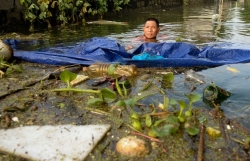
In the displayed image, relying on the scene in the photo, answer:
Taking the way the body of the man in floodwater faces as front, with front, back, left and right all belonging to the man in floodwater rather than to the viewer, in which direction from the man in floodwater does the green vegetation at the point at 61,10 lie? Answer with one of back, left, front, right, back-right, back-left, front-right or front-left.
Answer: right

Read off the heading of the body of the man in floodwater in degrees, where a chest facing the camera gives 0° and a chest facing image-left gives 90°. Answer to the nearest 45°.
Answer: approximately 45°

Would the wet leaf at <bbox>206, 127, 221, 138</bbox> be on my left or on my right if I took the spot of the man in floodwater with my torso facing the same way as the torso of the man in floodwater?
on my left

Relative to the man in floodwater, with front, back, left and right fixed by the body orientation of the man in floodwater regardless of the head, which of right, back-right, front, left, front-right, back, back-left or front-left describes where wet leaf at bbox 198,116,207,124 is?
front-left

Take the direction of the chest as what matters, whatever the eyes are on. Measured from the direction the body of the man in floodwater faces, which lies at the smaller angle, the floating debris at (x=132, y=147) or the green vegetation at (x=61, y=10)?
the floating debris

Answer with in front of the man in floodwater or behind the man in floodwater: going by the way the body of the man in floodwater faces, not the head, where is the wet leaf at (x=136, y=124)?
in front

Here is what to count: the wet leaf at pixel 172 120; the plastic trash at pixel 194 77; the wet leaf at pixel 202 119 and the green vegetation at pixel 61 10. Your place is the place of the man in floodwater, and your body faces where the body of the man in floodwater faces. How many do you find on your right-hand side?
1

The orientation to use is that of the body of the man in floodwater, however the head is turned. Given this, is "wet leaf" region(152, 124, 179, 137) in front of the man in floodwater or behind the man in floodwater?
in front

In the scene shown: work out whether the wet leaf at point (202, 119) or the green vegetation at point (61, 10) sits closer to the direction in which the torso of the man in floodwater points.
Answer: the wet leaf
